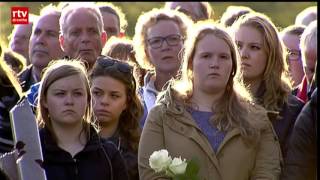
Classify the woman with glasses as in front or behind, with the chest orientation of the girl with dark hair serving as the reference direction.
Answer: behind

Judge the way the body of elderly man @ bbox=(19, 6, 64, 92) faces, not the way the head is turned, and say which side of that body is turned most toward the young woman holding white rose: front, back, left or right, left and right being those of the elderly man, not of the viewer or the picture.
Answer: left

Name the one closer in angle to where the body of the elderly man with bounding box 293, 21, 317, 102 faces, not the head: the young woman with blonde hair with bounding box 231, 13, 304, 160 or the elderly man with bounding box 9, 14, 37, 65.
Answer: the young woman with blonde hair

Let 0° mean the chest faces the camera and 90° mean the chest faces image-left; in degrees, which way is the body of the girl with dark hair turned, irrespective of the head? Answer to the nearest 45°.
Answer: approximately 45°

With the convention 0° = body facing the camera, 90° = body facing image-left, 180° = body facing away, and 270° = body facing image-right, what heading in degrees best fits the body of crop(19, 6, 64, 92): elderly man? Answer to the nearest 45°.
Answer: approximately 45°

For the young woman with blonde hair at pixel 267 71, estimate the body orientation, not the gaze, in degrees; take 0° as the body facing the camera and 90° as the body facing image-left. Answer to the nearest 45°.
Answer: approximately 45°

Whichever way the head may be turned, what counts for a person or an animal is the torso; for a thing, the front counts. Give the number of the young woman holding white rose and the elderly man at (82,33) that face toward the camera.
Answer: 2

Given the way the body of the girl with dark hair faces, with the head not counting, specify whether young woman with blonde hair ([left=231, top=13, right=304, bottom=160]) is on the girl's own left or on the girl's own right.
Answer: on the girl's own left
